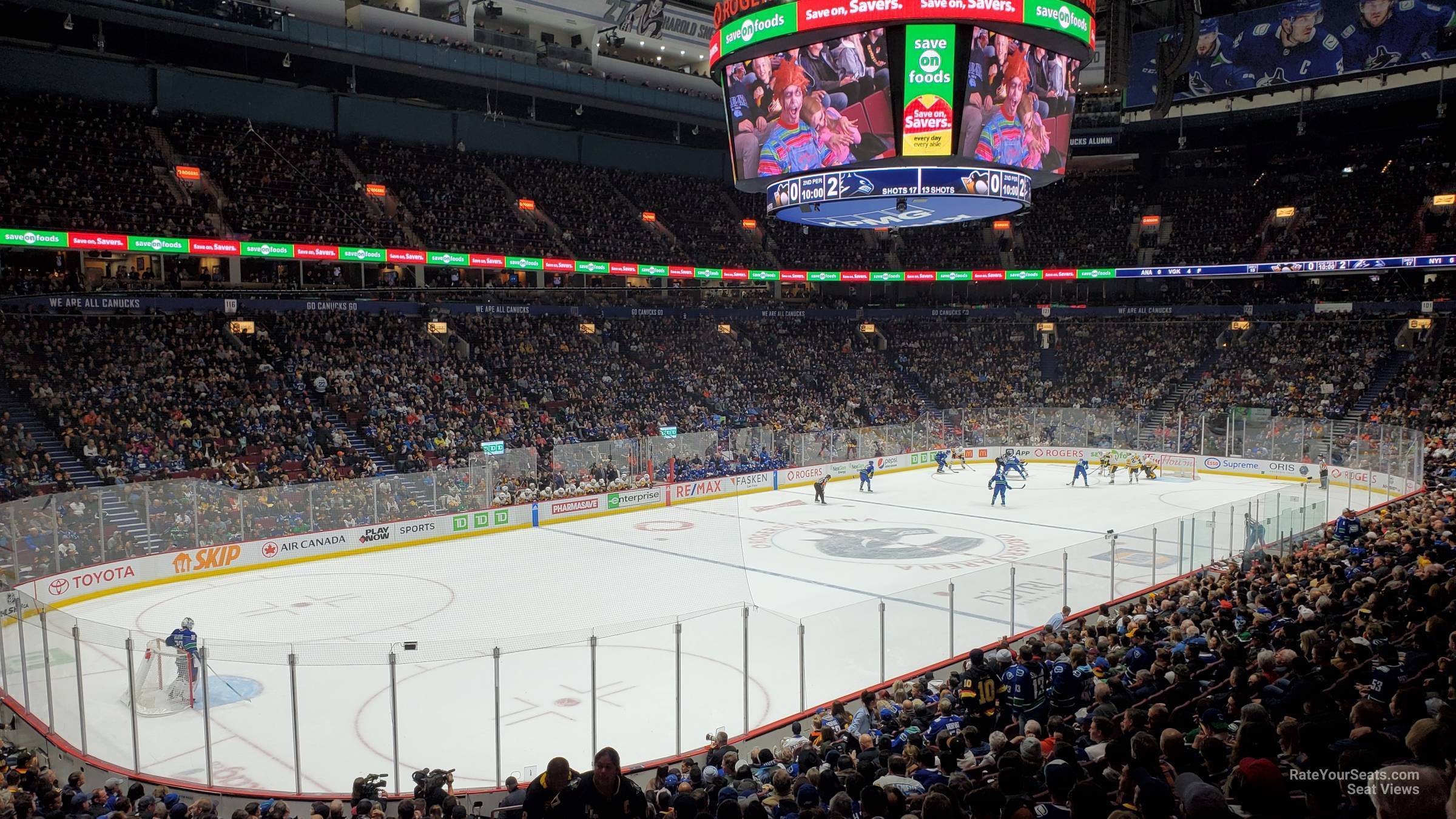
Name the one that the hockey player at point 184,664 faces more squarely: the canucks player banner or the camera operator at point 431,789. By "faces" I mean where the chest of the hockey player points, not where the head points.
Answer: the canucks player banner

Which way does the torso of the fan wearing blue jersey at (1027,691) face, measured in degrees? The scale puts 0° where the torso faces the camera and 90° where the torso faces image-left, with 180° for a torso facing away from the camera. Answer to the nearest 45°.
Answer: approximately 135°

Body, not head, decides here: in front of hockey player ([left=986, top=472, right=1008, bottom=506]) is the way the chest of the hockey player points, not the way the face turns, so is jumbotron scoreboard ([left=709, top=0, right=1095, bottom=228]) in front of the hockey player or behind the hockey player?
behind

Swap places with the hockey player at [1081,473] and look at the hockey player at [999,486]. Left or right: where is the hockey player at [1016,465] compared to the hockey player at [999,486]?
right

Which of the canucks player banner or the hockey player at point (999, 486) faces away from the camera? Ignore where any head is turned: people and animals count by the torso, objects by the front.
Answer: the hockey player

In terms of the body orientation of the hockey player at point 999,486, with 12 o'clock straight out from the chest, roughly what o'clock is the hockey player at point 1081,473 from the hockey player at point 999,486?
the hockey player at point 1081,473 is roughly at 1 o'clock from the hockey player at point 999,486.

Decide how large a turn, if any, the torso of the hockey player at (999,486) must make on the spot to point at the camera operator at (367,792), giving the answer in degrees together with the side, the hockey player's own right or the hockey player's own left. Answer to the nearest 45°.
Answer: approximately 180°

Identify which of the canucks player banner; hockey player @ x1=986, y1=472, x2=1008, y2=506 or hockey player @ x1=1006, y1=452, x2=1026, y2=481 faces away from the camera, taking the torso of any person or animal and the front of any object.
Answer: hockey player @ x1=986, y1=472, x2=1008, y2=506

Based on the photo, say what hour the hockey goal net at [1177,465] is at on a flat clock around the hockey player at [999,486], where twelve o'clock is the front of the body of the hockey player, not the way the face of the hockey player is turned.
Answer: The hockey goal net is roughly at 1 o'clock from the hockey player.

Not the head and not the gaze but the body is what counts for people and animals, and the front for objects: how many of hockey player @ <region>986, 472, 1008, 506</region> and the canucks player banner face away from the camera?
1

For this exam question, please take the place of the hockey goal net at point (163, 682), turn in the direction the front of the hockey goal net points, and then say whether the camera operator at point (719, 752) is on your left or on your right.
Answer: on your right
